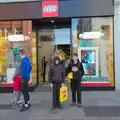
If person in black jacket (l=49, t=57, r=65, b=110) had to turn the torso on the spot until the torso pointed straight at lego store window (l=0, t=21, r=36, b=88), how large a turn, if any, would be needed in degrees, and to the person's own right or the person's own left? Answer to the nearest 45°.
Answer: approximately 135° to the person's own right

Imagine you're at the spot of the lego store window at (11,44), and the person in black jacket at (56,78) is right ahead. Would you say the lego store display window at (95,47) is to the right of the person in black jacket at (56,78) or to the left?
left

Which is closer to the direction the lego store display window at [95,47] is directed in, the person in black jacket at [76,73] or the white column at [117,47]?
the person in black jacket

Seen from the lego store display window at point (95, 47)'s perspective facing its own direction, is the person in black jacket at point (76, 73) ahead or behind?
ahead

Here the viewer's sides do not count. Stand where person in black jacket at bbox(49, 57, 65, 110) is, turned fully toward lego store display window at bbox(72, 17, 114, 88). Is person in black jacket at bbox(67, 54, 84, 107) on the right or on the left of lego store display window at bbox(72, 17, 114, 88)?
right

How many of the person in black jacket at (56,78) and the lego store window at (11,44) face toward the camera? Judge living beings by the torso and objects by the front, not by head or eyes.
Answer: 2

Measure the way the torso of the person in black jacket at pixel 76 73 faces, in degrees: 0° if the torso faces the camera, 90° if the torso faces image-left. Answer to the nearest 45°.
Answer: approximately 0°

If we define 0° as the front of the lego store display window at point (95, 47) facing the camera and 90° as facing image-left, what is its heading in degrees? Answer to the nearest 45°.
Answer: approximately 0°

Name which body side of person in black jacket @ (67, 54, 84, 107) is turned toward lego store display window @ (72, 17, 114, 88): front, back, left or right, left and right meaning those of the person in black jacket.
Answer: back

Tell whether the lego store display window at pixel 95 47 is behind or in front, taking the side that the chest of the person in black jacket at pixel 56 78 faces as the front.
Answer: behind
